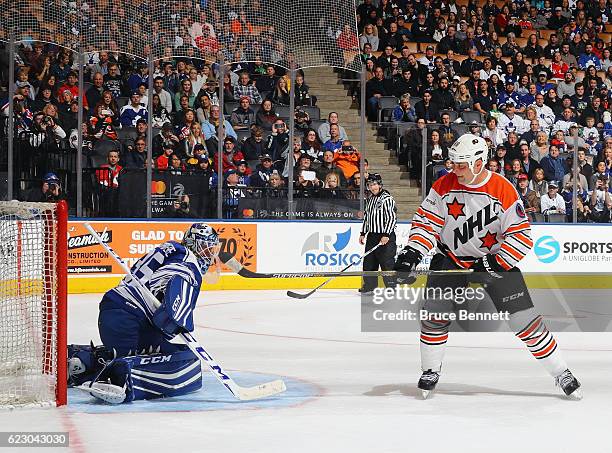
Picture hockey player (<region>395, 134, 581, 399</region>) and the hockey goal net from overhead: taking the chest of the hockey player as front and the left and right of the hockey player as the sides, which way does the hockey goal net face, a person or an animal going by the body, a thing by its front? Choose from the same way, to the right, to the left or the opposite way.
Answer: to the left

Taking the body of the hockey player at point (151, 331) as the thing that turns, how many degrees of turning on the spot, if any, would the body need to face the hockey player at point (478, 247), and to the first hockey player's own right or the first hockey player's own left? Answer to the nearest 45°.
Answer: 0° — they already face them

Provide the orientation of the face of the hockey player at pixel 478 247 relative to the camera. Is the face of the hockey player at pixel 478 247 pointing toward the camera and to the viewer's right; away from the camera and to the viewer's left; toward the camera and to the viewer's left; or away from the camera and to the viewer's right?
toward the camera and to the viewer's left

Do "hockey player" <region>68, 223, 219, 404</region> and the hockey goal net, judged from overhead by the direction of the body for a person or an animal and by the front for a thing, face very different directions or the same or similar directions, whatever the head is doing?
same or similar directions

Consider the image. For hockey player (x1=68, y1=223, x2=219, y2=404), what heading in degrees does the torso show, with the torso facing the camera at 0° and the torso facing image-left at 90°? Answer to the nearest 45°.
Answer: approximately 270°

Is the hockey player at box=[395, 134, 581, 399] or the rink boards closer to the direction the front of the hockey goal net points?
the hockey player

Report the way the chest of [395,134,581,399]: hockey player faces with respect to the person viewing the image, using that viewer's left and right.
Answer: facing the viewer and to the left of the viewer

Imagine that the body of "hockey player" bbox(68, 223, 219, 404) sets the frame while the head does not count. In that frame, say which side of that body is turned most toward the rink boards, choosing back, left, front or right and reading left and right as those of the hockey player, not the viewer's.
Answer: left

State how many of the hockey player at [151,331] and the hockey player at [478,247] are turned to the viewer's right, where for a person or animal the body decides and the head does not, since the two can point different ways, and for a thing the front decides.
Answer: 1

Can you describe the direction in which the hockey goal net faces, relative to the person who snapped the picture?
facing to the right of the viewer

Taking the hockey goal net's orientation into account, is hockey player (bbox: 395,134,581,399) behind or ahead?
ahead

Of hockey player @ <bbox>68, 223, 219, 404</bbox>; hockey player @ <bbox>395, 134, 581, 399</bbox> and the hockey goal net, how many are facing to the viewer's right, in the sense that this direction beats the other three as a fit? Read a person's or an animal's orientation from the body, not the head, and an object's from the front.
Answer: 2

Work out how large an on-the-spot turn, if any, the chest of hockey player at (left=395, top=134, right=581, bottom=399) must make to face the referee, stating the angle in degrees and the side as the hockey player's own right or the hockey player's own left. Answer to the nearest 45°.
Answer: approximately 135° to the hockey player's own right

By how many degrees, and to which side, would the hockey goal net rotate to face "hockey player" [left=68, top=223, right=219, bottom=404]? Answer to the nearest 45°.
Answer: approximately 45° to its right

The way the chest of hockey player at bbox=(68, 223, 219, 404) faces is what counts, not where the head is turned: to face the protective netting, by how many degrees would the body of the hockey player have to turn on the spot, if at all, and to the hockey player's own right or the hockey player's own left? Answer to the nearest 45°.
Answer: approximately 90° to the hockey player's own left
